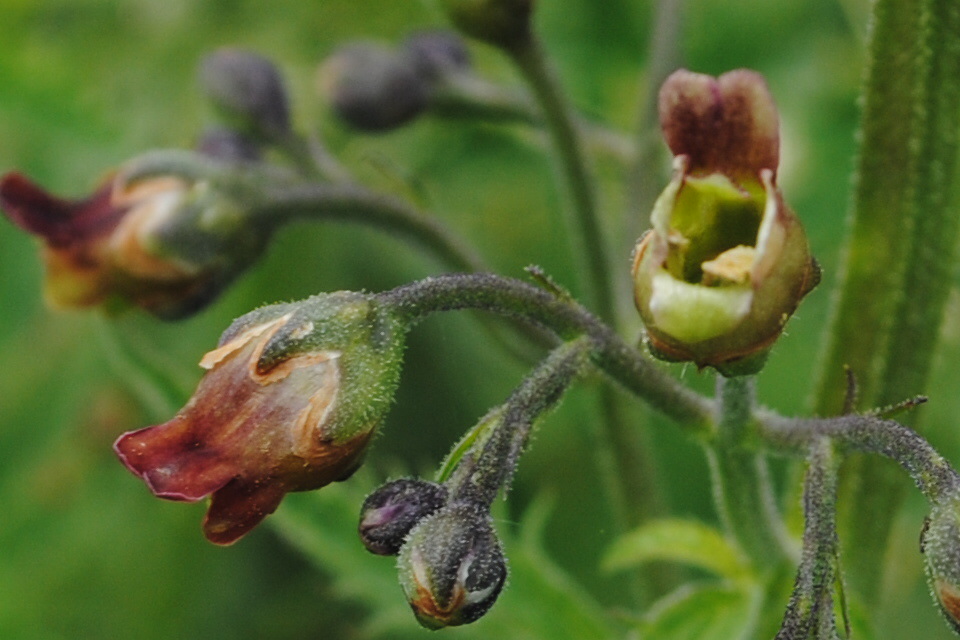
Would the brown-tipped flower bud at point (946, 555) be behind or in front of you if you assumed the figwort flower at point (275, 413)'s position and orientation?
behind

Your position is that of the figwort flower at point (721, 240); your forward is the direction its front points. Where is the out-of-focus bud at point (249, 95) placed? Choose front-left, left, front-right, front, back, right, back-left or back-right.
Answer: back-right

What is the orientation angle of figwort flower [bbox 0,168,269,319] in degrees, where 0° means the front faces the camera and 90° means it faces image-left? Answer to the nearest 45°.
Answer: approximately 90°

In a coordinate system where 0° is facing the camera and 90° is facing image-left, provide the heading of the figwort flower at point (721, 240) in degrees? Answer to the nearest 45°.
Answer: approximately 0°

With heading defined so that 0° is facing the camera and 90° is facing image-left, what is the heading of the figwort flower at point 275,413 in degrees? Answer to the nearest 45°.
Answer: approximately 90°

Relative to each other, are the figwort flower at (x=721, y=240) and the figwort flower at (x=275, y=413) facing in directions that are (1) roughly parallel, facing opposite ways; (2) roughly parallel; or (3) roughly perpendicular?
roughly perpendicular

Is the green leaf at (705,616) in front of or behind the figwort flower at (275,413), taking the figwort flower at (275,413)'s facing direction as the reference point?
behind

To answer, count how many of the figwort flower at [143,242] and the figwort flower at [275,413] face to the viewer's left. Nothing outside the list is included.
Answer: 2

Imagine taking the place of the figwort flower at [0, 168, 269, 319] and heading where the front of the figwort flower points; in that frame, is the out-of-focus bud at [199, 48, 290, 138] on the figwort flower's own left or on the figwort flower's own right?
on the figwort flower's own right

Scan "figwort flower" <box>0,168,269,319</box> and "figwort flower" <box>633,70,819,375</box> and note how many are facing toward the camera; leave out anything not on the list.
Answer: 1
